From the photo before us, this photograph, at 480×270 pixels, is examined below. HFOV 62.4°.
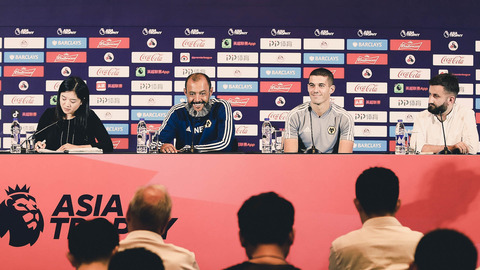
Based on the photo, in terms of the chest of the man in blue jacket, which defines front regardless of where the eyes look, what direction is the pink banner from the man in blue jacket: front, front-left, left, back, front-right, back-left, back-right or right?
front

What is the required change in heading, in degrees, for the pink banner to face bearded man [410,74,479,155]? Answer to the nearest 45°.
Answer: approximately 135° to its left

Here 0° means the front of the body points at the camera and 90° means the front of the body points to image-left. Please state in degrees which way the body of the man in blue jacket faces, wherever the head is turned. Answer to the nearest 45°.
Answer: approximately 0°

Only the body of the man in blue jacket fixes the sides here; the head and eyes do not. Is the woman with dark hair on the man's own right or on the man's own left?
on the man's own right

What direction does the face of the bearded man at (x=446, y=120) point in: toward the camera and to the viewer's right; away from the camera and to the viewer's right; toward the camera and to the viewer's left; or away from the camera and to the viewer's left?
toward the camera and to the viewer's left

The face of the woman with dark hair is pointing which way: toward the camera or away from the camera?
toward the camera

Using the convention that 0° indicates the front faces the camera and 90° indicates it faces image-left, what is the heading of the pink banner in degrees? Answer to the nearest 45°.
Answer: approximately 0°

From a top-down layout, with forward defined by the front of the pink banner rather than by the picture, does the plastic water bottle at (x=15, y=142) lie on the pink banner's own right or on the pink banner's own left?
on the pink banner's own right

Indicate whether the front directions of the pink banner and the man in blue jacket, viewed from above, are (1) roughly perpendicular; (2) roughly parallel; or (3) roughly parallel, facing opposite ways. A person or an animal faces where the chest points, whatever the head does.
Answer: roughly parallel

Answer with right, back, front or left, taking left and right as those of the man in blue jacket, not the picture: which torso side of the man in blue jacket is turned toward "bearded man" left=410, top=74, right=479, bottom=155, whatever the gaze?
left

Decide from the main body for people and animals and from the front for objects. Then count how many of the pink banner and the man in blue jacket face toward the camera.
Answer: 2

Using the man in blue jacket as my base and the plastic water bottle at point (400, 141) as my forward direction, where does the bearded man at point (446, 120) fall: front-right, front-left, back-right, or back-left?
front-left

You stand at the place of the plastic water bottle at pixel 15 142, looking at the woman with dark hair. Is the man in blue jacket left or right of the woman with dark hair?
right

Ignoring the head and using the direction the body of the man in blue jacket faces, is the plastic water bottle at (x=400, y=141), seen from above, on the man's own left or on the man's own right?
on the man's own left
